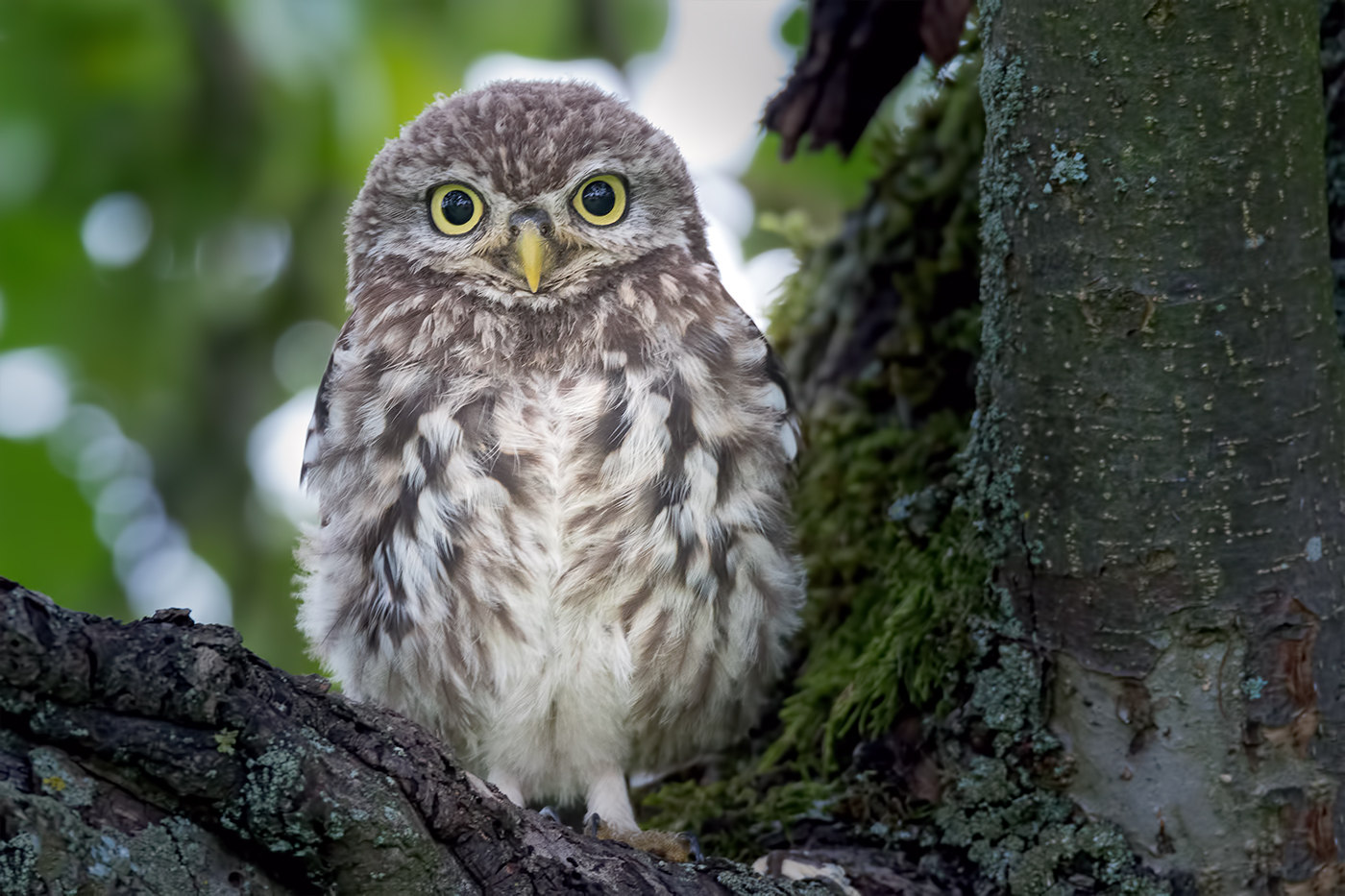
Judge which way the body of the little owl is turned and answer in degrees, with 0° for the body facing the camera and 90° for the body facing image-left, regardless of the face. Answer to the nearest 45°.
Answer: approximately 0°
